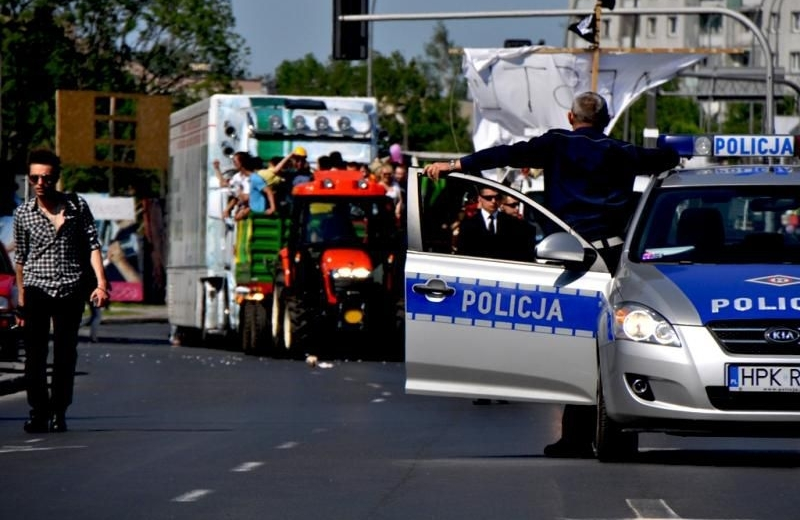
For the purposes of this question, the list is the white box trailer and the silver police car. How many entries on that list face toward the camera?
2

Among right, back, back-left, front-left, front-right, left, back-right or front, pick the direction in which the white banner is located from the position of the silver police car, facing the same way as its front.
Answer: back

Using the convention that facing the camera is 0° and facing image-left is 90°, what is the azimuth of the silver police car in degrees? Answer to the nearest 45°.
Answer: approximately 0°

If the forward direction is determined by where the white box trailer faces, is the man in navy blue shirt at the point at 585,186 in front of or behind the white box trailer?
in front

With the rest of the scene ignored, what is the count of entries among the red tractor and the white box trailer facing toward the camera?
2

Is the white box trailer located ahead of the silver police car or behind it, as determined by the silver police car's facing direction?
behind

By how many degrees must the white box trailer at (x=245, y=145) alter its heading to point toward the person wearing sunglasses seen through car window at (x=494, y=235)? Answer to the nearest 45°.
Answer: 0° — it already faces them
